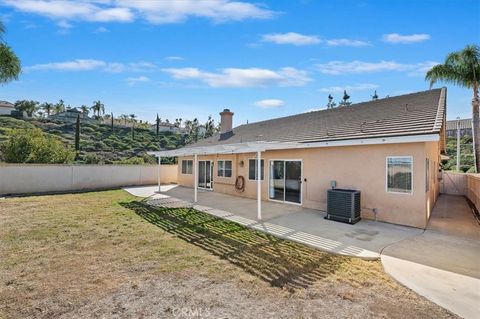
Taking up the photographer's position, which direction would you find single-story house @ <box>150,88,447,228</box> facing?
facing away from the viewer and to the right of the viewer
